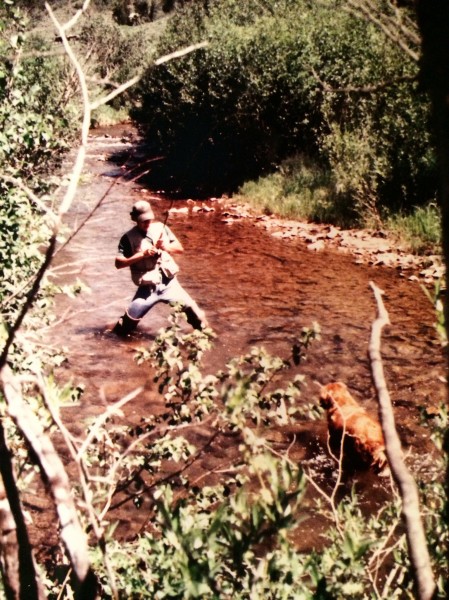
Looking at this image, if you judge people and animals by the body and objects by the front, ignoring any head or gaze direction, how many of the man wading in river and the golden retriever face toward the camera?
1

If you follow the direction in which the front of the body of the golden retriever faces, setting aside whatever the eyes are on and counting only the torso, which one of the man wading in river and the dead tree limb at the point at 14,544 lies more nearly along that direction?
the man wading in river

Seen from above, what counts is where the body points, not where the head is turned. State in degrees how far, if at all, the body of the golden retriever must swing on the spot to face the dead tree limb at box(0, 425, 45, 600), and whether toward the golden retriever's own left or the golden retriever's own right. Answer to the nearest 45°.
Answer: approximately 135° to the golden retriever's own left

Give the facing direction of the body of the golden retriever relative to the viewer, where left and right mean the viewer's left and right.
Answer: facing away from the viewer and to the left of the viewer

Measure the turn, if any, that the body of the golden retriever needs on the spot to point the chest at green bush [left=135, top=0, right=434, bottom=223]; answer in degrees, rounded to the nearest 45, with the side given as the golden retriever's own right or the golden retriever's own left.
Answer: approximately 45° to the golden retriever's own right

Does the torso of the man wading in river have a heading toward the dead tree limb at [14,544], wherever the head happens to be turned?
yes

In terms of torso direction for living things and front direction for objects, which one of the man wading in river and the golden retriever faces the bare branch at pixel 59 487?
the man wading in river

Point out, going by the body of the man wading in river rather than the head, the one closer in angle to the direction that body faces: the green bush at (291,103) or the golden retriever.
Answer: the golden retriever

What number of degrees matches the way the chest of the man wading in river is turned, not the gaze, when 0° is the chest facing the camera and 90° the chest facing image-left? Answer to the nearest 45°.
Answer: approximately 0°
